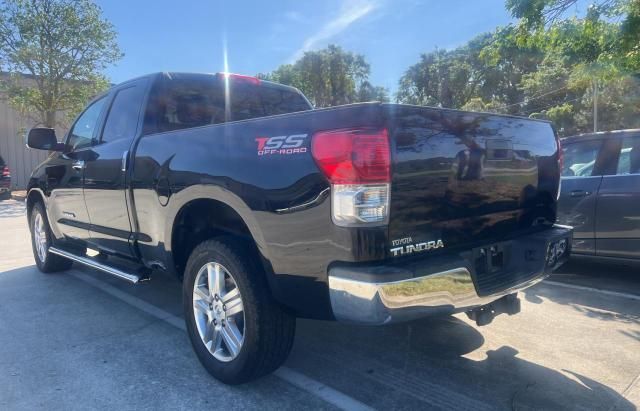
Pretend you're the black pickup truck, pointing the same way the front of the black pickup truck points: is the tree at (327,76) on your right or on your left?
on your right

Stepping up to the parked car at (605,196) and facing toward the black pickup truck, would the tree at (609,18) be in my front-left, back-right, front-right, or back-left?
back-right

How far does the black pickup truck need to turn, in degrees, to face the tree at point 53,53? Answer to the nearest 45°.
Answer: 0° — it already faces it

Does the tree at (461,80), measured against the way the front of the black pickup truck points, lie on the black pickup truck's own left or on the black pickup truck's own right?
on the black pickup truck's own right

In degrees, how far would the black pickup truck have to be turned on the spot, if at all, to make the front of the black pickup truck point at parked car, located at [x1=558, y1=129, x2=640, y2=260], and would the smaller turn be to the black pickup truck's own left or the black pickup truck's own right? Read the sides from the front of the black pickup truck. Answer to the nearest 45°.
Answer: approximately 90° to the black pickup truck's own right

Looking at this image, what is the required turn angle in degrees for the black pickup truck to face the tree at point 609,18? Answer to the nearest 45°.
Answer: approximately 90° to its right

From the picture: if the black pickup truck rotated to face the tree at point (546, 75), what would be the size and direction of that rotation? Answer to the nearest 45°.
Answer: approximately 90° to its right

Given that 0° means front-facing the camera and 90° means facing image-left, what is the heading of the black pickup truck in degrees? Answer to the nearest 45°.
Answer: approximately 135°

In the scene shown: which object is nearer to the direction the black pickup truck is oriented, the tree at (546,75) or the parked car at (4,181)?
the parked car

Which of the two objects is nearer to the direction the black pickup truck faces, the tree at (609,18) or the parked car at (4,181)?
the parked car

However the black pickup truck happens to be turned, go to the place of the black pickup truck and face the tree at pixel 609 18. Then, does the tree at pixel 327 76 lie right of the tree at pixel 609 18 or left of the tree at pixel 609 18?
left

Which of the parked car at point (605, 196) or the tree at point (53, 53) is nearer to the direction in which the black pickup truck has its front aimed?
the tree
